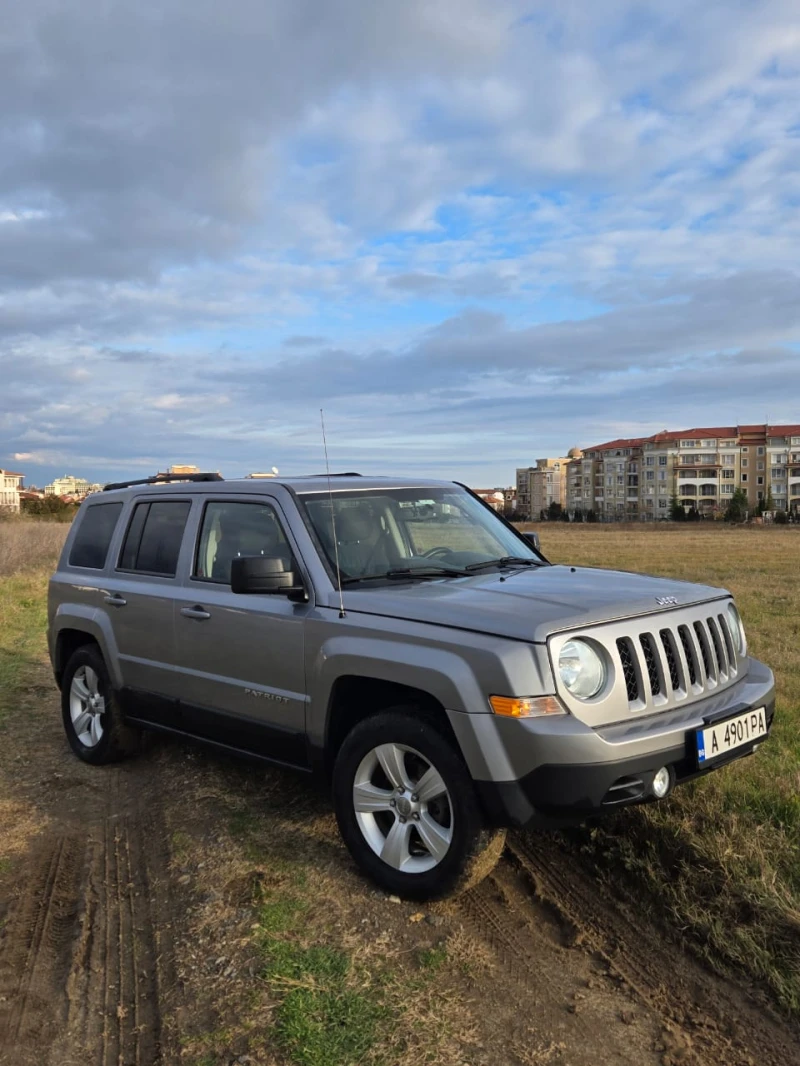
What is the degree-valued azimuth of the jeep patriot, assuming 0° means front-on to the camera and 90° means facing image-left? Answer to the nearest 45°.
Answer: approximately 315°
